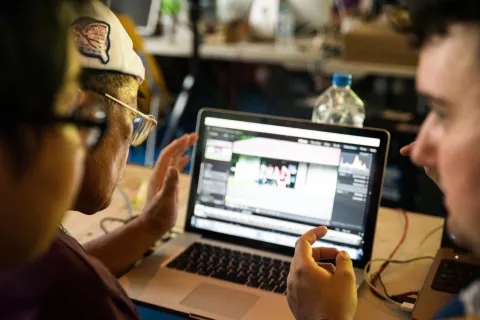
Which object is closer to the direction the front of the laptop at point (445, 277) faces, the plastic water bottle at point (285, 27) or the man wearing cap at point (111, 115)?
the man wearing cap

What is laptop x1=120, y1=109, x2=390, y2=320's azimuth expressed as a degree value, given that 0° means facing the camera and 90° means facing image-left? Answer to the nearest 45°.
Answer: approximately 45°

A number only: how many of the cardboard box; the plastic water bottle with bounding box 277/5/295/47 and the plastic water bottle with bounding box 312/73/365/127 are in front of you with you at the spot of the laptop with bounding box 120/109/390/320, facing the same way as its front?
0

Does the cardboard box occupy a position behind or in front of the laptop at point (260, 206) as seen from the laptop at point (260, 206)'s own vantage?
behind

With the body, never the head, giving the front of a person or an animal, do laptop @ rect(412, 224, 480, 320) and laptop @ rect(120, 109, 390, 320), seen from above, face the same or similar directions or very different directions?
same or similar directions

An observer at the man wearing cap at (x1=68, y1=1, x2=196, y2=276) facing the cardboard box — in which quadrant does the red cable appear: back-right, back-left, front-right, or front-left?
front-right

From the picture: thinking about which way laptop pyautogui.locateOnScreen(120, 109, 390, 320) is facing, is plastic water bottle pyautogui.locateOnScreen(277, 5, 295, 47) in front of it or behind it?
behind

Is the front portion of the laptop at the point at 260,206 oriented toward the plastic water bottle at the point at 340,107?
no

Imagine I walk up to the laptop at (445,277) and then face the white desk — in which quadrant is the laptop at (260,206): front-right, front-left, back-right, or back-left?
front-left

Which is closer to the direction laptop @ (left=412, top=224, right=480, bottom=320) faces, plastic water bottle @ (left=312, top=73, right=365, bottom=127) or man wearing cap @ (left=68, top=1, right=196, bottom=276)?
the man wearing cap
